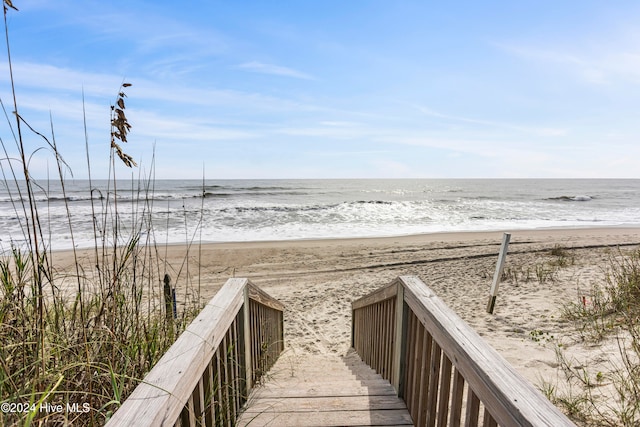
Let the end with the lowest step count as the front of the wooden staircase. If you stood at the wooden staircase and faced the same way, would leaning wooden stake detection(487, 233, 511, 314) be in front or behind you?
in front

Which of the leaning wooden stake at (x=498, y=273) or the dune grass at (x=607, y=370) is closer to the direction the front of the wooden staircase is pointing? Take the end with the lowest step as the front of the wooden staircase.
the leaning wooden stake

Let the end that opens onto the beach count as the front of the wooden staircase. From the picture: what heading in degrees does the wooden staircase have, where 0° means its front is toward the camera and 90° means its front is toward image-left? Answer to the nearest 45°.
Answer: approximately 180°
